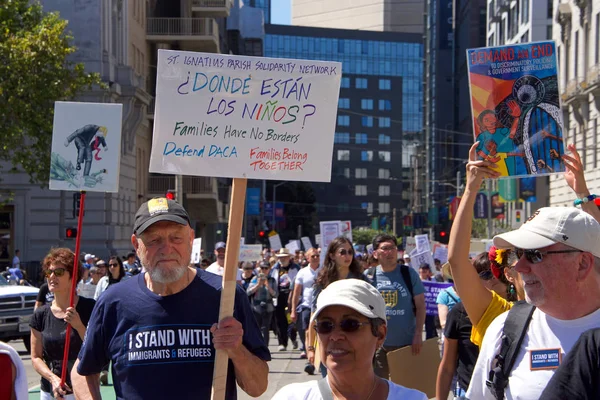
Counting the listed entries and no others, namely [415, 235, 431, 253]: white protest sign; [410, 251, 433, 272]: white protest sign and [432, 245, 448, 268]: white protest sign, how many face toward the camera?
3

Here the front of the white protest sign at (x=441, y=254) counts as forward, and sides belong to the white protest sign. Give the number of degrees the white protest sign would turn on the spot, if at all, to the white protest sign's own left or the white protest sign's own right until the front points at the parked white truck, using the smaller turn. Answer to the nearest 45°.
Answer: approximately 45° to the white protest sign's own right

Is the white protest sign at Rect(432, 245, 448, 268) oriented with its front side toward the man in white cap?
yes

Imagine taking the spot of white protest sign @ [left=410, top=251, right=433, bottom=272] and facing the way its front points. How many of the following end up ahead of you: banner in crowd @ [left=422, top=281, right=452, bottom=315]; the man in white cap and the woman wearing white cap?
3

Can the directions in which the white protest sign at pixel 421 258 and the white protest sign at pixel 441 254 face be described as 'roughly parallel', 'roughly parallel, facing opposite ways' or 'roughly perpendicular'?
roughly parallel

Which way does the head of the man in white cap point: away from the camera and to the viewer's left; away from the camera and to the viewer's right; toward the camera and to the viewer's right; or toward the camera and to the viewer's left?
toward the camera and to the viewer's left

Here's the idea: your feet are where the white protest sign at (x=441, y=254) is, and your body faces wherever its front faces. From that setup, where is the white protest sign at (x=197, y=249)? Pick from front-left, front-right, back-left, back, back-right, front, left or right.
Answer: front-right

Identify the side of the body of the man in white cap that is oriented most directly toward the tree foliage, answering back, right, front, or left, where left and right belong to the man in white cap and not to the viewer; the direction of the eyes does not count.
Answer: right

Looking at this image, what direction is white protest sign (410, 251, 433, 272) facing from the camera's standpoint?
toward the camera

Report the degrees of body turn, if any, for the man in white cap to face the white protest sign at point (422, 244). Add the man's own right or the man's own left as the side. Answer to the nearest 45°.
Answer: approximately 135° to the man's own right

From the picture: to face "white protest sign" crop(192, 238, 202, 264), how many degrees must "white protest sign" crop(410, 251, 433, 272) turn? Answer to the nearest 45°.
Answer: approximately 90° to its right

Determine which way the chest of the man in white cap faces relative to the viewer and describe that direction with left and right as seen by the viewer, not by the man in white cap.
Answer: facing the viewer and to the left of the viewer

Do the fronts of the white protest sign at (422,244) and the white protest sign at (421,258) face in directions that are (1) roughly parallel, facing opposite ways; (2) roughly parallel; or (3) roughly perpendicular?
roughly parallel

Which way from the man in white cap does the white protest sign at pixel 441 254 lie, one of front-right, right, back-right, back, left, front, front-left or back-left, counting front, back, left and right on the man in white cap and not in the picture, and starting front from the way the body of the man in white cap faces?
back-right

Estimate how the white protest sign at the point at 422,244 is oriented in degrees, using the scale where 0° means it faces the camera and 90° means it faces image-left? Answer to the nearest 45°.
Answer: approximately 0°

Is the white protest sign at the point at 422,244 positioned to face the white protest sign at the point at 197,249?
no

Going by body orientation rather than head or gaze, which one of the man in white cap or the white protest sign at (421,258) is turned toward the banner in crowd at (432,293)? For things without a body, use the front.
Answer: the white protest sign
